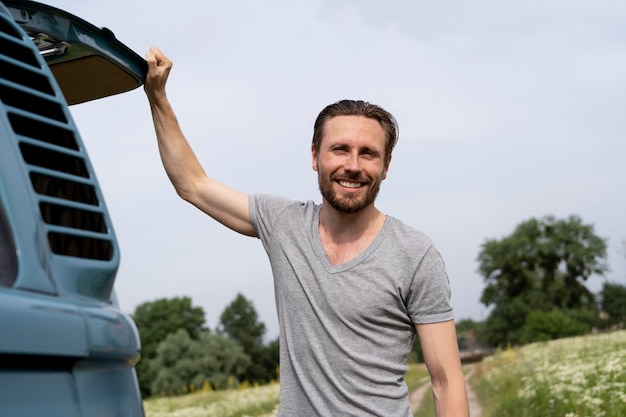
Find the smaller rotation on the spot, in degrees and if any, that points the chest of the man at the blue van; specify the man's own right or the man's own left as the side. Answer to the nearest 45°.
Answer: approximately 45° to the man's own right

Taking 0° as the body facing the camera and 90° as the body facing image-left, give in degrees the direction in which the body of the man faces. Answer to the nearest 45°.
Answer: approximately 0°
